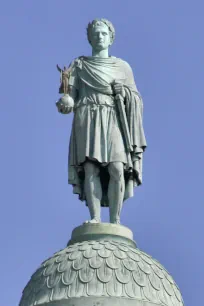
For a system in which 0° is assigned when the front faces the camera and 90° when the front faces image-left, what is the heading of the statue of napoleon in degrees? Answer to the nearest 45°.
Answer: approximately 0°
